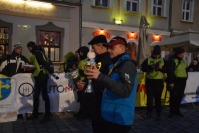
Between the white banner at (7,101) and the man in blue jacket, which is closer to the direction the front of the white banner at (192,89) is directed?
the man in blue jacket

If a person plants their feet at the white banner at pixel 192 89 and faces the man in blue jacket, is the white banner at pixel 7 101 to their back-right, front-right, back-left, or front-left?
front-right

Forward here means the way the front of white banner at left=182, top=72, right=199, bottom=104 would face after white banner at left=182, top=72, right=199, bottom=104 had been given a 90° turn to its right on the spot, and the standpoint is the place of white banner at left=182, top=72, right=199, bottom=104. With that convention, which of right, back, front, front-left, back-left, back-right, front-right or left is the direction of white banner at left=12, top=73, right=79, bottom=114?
front-left

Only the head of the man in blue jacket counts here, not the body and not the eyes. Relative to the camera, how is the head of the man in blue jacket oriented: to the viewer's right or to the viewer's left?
to the viewer's left

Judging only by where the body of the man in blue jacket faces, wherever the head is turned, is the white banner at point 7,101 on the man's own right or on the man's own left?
on the man's own right

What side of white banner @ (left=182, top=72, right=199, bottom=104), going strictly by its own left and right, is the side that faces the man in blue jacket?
front

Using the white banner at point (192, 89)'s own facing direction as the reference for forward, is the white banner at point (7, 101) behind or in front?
in front

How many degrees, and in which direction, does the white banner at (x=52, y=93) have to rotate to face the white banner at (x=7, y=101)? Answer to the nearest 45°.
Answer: approximately 45° to its right

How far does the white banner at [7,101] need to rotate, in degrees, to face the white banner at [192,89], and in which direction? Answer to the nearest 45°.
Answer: approximately 90° to its left

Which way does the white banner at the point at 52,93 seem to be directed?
toward the camera

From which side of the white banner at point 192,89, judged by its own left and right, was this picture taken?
front
